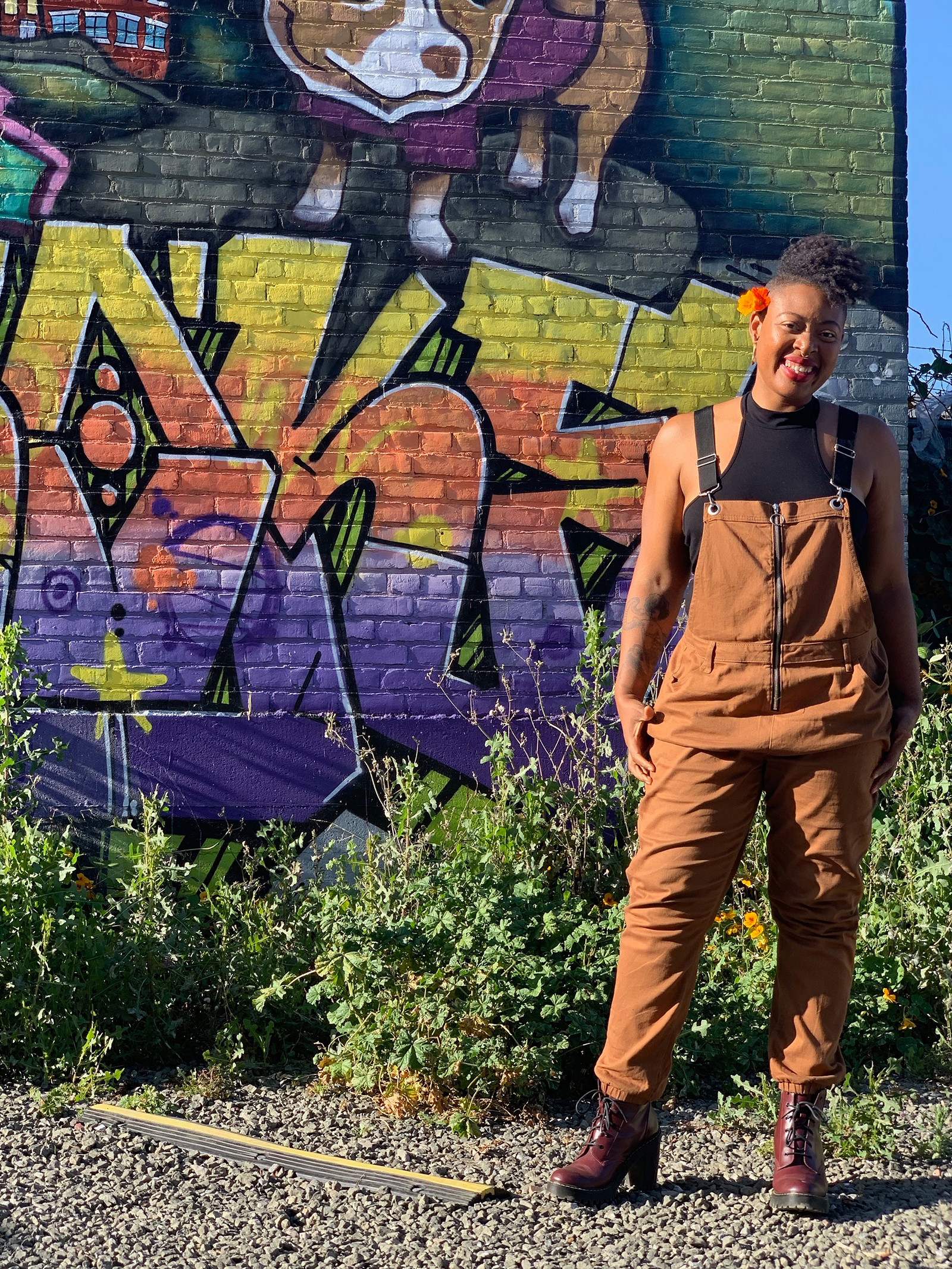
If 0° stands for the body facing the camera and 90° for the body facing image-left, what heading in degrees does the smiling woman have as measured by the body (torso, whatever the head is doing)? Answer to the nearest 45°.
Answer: approximately 0°
